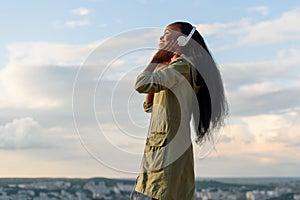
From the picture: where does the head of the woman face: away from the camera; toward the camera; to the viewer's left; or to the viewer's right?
to the viewer's left

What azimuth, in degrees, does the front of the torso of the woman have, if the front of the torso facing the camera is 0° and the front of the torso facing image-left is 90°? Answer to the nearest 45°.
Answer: approximately 90°
